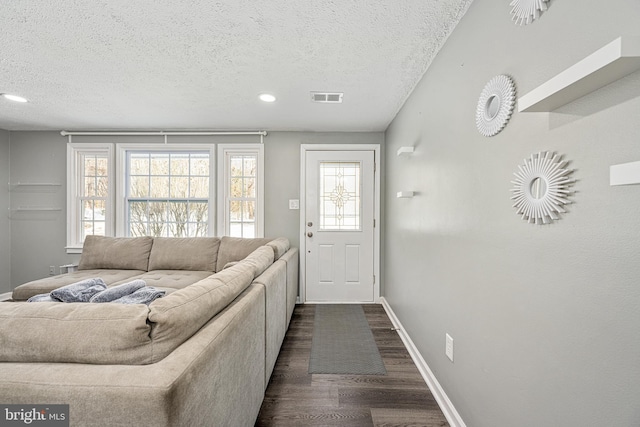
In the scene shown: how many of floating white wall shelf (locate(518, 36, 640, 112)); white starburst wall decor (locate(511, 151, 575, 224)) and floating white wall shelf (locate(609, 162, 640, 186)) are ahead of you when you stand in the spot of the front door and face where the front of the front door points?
3

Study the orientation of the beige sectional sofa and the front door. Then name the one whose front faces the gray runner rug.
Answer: the front door

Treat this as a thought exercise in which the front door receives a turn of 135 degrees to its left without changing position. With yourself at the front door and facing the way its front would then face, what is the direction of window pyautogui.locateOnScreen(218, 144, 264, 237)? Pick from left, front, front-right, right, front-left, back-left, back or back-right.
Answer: back-left

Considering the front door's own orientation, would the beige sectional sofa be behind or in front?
in front

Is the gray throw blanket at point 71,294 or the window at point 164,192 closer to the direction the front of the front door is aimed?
the gray throw blanket

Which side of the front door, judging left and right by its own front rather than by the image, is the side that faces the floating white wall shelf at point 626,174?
front

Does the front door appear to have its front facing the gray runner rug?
yes

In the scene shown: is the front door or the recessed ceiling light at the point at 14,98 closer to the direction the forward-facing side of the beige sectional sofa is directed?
the recessed ceiling light

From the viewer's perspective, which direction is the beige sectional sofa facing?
to the viewer's left

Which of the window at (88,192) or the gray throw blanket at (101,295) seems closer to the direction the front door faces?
the gray throw blanket

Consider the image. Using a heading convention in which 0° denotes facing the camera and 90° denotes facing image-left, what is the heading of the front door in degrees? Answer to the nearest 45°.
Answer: approximately 0°

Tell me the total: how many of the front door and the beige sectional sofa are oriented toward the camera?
1

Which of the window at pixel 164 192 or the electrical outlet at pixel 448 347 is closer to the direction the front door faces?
the electrical outlet

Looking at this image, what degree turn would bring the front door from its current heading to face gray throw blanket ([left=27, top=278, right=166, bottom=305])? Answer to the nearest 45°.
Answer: approximately 45° to its right
